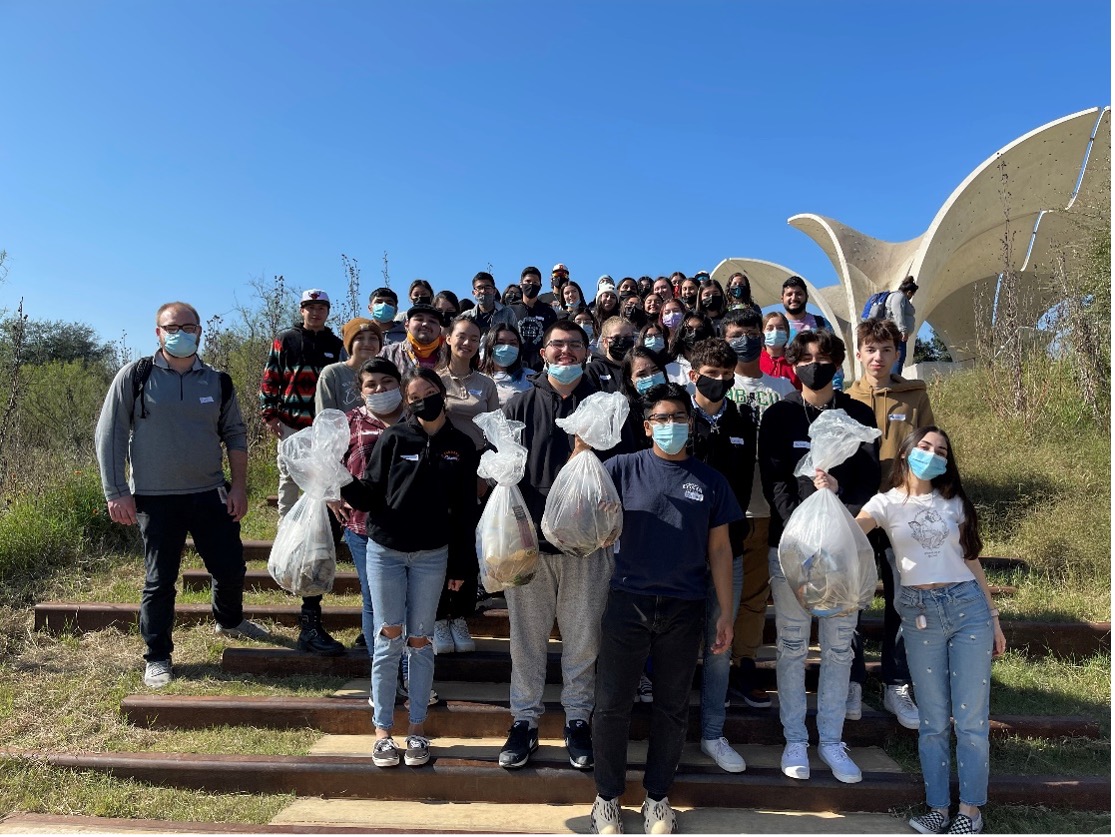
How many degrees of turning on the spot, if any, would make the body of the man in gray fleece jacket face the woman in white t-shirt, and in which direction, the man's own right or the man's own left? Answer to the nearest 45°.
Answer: approximately 45° to the man's own left

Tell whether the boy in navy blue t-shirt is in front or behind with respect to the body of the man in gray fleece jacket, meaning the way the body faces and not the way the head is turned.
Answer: in front

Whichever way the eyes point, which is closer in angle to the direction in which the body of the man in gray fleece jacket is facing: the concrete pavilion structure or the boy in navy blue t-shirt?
the boy in navy blue t-shirt

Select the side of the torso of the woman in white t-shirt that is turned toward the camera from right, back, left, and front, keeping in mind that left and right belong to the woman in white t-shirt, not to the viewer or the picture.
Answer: front

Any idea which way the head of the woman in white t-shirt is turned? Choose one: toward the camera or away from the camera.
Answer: toward the camera

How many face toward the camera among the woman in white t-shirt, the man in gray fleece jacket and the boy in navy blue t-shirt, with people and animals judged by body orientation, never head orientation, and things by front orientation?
3

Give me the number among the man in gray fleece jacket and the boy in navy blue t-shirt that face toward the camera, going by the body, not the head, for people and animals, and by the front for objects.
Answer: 2

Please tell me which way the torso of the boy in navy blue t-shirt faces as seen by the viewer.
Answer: toward the camera

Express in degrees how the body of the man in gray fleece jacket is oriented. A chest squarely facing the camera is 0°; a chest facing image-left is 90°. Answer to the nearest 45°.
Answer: approximately 0°

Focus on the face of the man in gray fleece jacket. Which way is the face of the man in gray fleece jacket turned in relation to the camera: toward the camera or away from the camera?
toward the camera

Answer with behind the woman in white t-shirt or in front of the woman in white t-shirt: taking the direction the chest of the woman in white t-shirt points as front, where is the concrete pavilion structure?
behind

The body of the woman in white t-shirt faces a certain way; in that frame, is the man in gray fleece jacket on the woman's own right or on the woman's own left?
on the woman's own right

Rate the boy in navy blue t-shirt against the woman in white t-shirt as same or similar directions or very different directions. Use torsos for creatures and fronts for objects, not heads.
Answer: same or similar directions

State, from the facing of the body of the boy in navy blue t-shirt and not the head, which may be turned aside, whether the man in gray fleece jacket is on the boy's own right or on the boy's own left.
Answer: on the boy's own right
